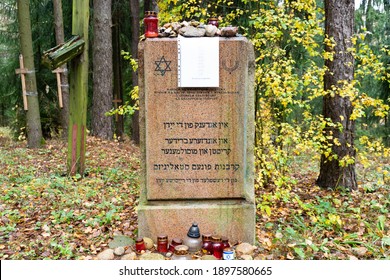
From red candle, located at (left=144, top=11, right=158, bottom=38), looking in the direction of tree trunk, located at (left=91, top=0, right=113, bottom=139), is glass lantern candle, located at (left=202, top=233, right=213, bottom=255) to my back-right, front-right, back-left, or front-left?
back-right

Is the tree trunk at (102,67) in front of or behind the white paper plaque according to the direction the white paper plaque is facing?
behind

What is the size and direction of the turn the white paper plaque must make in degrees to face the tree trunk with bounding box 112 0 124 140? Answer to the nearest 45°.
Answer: approximately 180°

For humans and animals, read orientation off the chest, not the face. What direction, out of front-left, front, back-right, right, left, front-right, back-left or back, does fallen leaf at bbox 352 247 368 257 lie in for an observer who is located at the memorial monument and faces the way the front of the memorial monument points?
left

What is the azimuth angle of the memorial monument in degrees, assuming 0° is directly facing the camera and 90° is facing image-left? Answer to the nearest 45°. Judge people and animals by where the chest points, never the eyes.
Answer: approximately 0°

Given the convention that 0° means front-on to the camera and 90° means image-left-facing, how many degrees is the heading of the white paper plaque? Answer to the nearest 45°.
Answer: approximately 0°

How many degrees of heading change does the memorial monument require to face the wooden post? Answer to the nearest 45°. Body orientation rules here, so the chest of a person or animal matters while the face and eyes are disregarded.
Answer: approximately 135° to its right

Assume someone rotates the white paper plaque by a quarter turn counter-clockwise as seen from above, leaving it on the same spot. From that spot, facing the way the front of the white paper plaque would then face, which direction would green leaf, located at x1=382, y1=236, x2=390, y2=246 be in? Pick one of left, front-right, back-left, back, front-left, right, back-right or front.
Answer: front
